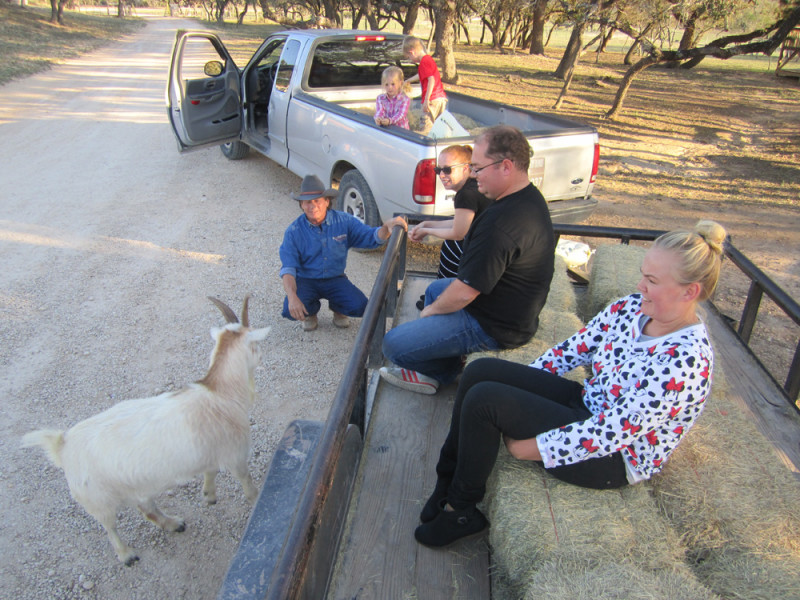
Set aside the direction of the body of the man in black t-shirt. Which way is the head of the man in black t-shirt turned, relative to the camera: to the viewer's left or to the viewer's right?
to the viewer's left

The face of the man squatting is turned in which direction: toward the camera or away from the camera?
toward the camera

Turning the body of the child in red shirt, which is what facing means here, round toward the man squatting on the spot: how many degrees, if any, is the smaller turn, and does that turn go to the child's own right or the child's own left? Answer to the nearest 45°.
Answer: approximately 90° to the child's own left

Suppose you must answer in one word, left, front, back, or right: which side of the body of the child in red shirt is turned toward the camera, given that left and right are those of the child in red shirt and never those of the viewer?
left

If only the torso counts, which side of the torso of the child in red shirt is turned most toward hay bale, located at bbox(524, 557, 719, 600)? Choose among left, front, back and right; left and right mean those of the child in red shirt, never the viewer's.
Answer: left

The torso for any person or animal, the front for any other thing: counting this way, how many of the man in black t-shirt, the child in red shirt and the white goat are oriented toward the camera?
0

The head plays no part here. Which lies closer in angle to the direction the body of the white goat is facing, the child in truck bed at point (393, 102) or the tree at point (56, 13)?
the child in truck bed

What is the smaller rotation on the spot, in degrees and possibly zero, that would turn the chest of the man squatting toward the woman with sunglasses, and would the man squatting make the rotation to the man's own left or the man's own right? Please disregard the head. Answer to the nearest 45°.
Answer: approximately 45° to the man's own left

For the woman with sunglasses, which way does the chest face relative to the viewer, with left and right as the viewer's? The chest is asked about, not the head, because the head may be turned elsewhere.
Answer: facing to the left of the viewer

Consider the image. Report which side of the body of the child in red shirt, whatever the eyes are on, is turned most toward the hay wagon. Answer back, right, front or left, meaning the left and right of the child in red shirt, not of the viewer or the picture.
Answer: left

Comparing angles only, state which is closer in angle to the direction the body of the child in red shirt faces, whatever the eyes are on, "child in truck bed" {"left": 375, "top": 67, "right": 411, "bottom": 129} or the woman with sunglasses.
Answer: the child in truck bed

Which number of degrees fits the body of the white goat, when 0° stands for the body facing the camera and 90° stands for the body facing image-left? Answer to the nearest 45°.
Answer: approximately 225°
